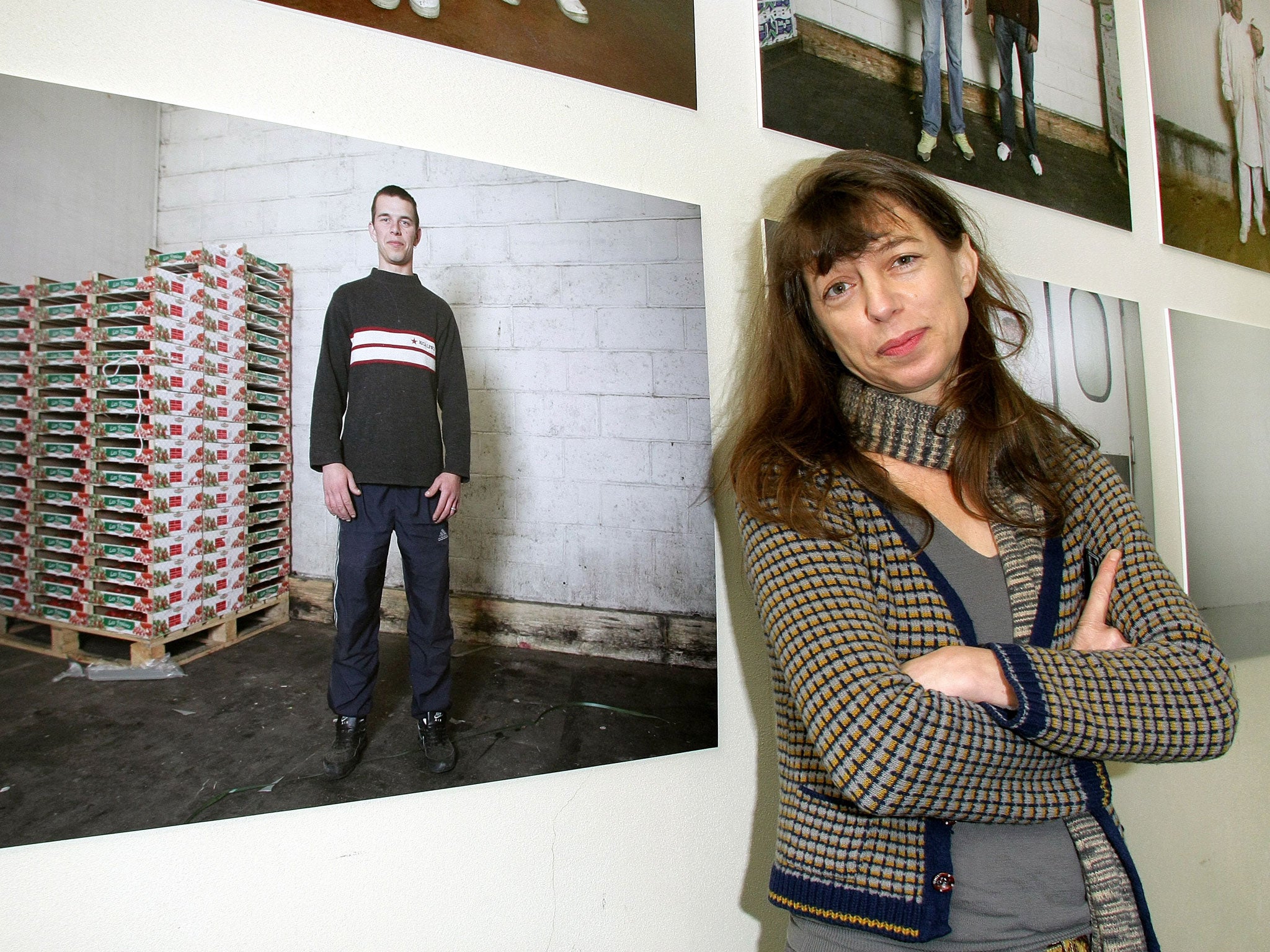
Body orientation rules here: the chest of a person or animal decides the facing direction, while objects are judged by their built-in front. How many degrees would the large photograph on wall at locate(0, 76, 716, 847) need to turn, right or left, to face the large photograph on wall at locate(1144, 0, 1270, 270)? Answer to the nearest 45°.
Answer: approximately 45° to its left

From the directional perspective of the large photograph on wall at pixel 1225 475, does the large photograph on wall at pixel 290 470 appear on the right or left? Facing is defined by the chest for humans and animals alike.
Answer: on its right

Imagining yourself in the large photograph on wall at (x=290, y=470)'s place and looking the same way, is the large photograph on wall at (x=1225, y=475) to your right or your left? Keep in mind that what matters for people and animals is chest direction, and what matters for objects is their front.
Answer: on your left

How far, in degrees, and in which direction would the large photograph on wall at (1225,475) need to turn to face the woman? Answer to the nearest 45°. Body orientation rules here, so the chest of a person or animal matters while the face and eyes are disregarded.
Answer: approximately 45° to its right
